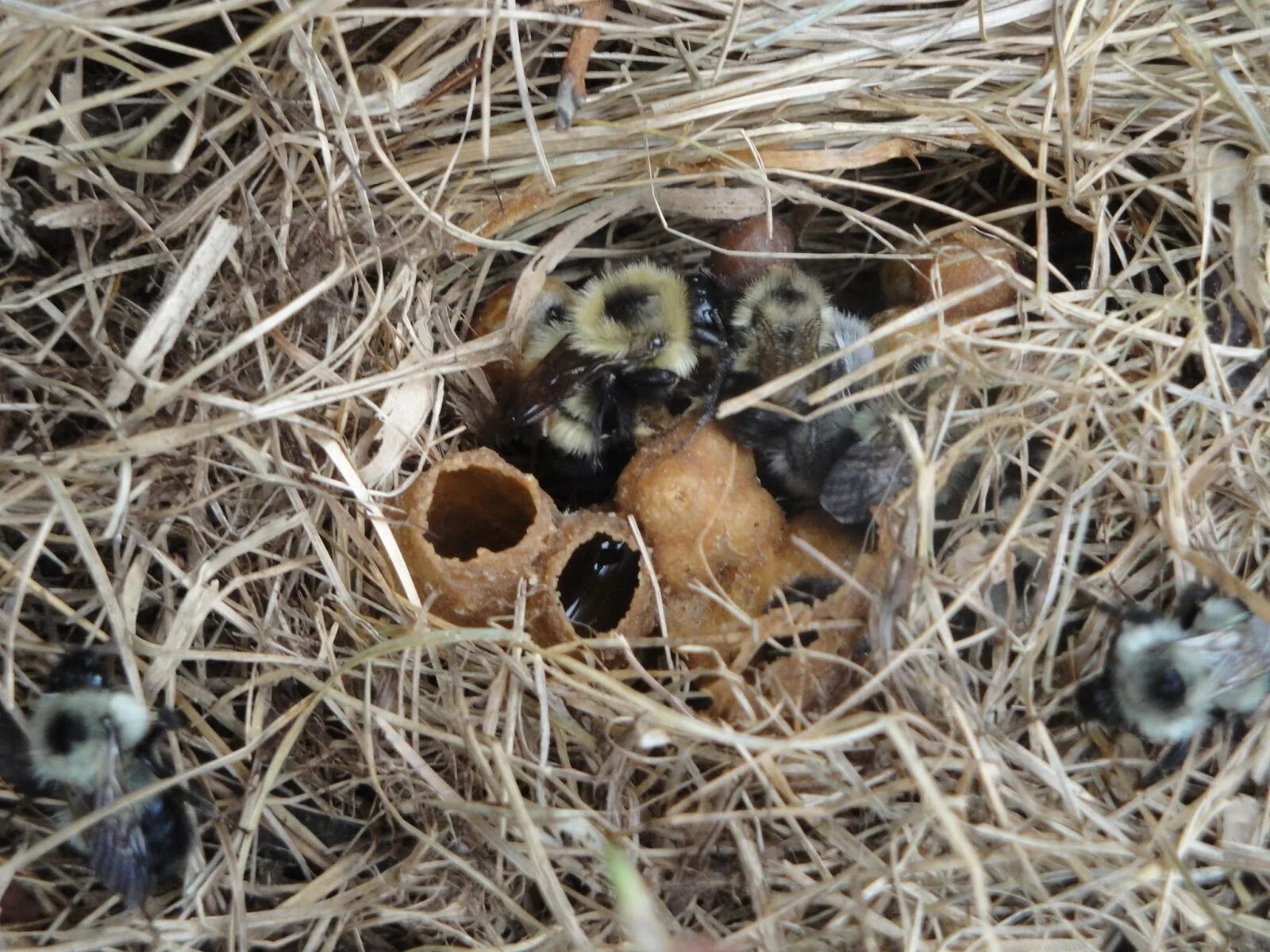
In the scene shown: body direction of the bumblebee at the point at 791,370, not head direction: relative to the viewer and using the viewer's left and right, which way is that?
facing away from the viewer

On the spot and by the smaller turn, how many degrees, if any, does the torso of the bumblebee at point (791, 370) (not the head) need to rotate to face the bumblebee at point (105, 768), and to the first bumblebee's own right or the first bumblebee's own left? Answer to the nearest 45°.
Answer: approximately 135° to the first bumblebee's own left

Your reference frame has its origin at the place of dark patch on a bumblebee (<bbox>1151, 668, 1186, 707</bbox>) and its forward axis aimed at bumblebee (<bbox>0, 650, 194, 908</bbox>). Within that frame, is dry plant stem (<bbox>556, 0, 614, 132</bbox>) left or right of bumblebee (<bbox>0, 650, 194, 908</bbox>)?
right
